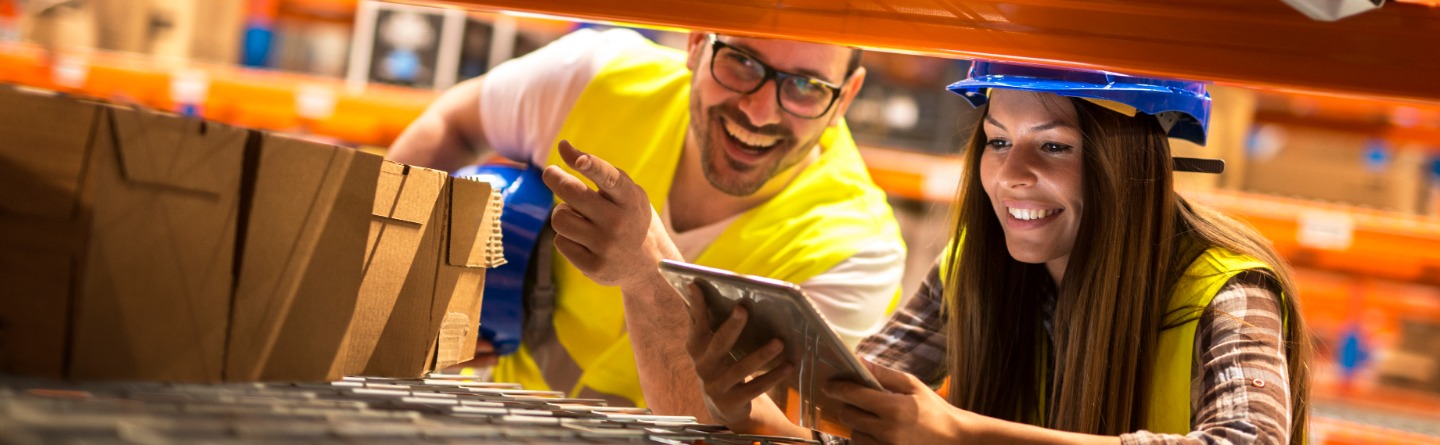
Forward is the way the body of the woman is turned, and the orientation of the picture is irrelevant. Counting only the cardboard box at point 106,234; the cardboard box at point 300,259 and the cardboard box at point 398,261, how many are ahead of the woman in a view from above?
3

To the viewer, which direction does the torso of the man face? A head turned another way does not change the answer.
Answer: toward the camera

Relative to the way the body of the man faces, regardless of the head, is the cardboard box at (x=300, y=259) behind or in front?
in front

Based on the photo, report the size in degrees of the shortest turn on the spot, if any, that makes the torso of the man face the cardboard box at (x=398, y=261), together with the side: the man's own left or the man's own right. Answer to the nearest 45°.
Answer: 0° — they already face it

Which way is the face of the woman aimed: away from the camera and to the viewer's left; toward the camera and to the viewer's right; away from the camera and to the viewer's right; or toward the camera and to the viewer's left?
toward the camera and to the viewer's left

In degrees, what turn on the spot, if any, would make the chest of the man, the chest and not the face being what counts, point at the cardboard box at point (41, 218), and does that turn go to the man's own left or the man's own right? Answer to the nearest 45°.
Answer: approximately 45° to the man's own right

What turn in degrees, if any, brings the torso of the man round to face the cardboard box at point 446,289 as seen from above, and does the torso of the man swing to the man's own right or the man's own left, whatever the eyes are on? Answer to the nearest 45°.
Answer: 0° — they already face it

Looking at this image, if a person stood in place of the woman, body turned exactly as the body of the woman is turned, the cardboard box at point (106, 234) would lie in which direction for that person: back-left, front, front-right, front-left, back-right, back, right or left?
front

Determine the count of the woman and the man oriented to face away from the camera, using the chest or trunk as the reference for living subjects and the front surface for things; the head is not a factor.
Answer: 0
